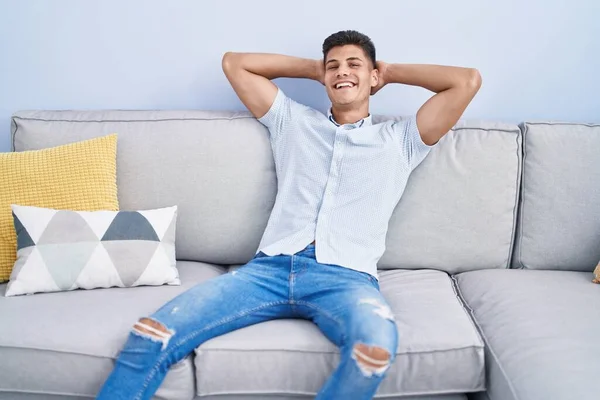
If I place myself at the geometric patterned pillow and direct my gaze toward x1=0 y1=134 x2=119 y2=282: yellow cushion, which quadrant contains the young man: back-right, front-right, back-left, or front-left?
back-right

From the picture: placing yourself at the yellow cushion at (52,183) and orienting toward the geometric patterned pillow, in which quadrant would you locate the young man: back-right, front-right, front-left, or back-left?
front-left

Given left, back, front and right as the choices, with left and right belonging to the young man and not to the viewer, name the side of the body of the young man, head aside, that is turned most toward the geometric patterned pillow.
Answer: right

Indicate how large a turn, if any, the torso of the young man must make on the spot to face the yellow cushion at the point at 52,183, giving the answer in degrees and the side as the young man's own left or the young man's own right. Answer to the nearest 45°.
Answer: approximately 90° to the young man's own right

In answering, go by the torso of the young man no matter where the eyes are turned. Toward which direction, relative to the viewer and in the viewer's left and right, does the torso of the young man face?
facing the viewer

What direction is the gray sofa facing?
toward the camera
